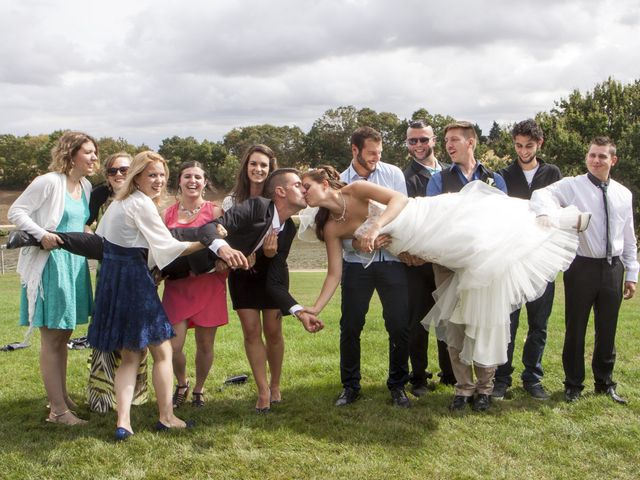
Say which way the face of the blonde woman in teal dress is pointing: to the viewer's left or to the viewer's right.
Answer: to the viewer's right

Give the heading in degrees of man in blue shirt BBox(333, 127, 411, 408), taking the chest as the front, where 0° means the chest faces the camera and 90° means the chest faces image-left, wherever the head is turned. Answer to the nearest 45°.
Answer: approximately 0°

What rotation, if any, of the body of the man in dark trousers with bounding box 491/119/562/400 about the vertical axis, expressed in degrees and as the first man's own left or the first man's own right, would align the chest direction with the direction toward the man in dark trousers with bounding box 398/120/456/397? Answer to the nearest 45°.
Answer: approximately 90° to the first man's own right

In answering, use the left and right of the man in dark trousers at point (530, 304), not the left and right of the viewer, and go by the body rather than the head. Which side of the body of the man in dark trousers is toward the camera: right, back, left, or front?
front

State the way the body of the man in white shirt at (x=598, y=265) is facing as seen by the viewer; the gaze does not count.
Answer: toward the camera

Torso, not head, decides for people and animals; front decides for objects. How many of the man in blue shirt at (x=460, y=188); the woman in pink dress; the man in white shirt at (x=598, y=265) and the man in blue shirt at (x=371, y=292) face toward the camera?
4

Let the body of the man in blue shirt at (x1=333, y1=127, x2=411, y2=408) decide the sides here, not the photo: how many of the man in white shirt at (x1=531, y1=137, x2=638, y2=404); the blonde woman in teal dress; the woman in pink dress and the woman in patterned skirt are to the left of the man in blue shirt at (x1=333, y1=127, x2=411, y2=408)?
1

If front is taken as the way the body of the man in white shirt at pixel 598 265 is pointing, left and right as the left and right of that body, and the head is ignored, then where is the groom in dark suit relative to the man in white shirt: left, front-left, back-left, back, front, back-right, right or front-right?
front-right

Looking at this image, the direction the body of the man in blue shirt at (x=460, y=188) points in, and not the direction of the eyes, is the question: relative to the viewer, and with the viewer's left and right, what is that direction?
facing the viewer

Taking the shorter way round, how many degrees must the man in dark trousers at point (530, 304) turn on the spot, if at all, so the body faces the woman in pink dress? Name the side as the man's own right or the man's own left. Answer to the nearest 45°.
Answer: approximately 45° to the man's own right

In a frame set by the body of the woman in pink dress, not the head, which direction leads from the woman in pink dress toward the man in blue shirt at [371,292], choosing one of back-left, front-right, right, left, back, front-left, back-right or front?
left

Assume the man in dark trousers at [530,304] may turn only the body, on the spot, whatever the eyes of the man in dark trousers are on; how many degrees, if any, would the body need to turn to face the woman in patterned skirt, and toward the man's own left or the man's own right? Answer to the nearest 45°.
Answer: approximately 45° to the man's own right

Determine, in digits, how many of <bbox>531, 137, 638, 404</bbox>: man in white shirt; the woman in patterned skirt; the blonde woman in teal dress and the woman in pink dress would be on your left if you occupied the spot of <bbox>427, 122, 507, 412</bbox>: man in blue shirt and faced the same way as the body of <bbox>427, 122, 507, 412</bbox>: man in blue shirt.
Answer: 1

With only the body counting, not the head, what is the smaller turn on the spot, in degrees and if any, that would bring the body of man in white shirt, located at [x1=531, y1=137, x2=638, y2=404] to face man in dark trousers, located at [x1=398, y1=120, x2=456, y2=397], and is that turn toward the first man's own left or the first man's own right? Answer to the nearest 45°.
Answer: approximately 90° to the first man's own right
